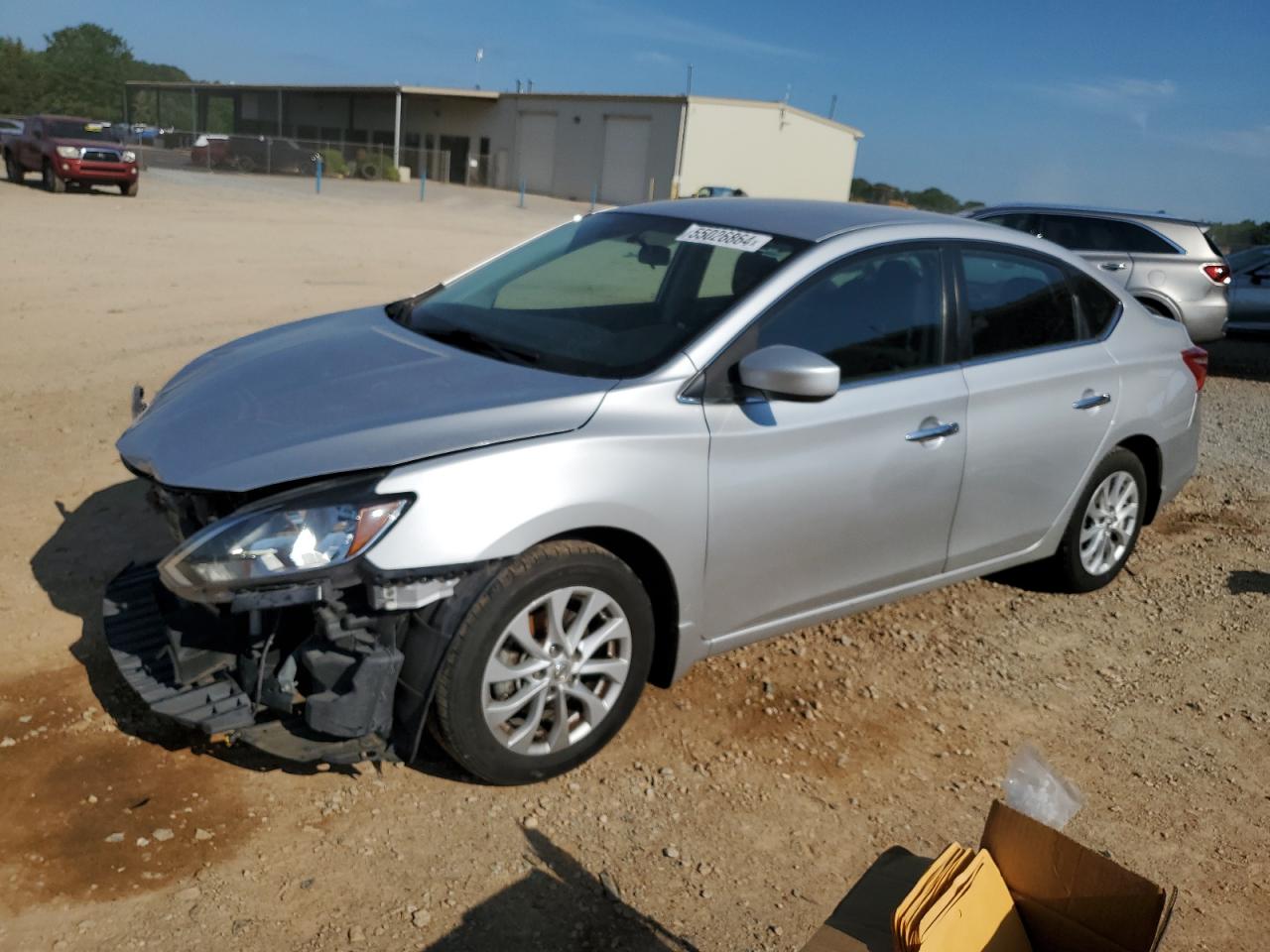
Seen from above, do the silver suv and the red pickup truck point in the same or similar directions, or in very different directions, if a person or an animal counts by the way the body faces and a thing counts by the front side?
very different directions

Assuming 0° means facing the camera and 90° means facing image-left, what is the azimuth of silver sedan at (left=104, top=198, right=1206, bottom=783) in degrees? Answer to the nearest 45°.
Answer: approximately 45°

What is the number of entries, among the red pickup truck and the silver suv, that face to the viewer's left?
1

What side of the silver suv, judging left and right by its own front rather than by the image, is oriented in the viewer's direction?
left

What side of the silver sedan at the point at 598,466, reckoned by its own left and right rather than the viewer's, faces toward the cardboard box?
left

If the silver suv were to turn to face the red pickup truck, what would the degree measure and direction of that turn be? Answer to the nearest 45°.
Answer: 0° — it already faces it

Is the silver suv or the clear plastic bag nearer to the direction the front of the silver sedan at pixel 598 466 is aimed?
the clear plastic bag

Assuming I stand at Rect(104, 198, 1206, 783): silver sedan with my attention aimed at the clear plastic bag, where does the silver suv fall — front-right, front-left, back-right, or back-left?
back-left

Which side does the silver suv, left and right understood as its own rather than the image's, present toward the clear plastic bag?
left

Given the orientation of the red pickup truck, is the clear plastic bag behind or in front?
in front
